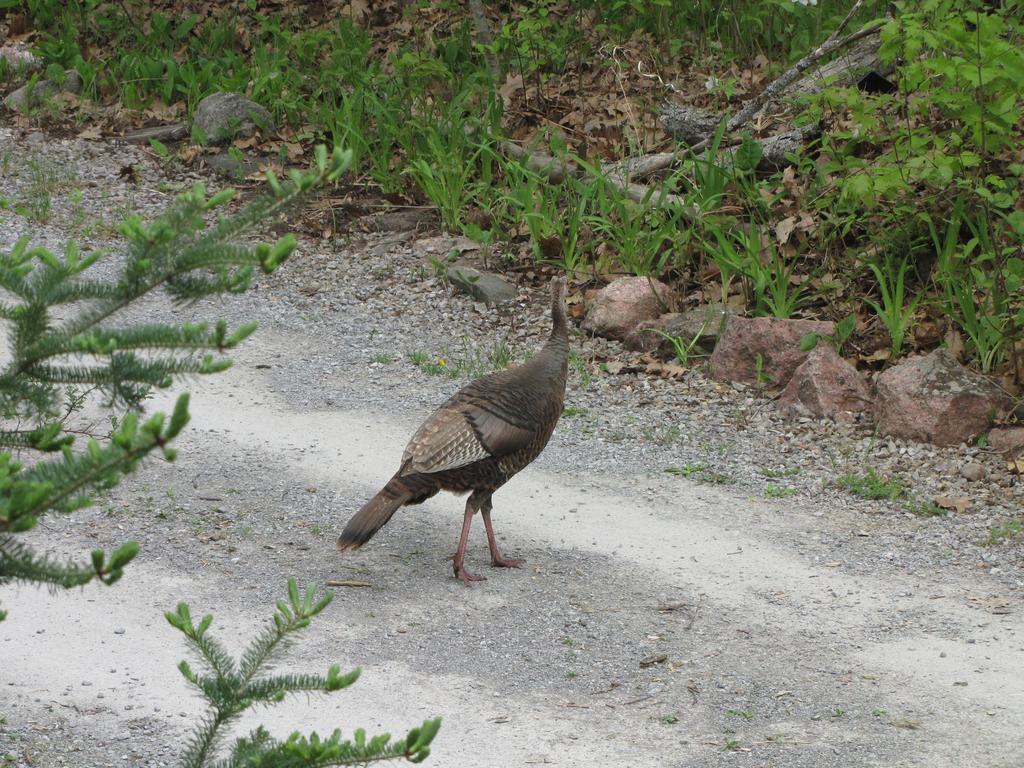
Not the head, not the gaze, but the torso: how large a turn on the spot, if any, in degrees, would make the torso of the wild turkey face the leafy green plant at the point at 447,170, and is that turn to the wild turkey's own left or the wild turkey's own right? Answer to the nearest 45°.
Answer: approximately 90° to the wild turkey's own left

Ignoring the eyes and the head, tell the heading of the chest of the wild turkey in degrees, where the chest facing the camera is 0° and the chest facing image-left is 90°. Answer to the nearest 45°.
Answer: approximately 270°

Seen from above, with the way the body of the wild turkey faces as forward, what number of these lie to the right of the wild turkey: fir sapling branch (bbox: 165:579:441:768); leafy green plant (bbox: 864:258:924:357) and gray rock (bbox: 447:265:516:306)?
1

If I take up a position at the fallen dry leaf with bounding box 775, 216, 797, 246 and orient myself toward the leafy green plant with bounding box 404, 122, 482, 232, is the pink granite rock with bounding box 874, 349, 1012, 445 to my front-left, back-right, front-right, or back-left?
back-left

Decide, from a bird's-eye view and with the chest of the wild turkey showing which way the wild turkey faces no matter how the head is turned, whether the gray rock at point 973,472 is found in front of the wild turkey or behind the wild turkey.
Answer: in front

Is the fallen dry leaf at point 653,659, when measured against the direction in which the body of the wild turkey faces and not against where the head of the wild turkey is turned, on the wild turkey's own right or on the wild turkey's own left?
on the wild turkey's own right
